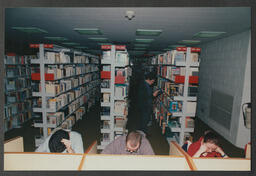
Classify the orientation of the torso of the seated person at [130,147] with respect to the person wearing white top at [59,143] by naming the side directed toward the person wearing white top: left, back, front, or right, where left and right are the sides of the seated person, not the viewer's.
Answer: right

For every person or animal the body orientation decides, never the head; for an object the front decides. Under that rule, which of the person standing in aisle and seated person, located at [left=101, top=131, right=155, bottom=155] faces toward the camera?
the seated person

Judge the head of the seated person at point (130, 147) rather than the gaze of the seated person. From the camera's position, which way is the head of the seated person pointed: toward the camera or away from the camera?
toward the camera

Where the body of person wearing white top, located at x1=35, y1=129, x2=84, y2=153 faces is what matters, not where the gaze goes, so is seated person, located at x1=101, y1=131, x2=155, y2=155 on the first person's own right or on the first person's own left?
on the first person's own left

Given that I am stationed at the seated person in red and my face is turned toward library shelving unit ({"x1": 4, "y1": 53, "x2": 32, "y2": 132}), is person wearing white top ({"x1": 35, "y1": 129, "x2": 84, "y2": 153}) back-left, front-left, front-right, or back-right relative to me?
front-left

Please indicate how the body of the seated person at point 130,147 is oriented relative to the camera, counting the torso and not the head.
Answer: toward the camera

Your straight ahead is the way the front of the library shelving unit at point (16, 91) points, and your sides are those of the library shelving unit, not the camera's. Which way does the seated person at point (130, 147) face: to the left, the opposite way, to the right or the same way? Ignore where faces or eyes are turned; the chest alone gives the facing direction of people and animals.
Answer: to the right

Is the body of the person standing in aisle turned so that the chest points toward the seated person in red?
no

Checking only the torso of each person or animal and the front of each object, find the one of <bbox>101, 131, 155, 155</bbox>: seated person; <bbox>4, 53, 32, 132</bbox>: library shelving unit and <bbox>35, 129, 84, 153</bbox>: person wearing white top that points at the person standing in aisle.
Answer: the library shelving unit

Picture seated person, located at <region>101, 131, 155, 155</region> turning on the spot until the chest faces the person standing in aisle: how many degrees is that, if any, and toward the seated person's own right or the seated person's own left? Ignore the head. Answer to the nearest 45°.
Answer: approximately 180°

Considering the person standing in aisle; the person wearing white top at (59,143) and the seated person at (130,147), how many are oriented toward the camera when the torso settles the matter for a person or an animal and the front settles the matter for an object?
2

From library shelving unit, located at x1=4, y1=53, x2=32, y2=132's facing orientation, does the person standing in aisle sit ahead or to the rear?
ahead

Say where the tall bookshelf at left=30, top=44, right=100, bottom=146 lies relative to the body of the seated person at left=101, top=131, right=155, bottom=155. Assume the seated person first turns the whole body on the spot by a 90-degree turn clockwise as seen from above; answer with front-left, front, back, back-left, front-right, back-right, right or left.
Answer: front-right

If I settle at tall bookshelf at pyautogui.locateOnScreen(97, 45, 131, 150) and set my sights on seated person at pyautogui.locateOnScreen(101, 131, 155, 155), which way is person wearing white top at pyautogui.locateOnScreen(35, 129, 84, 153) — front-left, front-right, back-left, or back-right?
front-right

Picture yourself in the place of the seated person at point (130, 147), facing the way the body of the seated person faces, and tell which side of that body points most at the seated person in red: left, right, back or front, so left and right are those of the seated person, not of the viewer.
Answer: left
